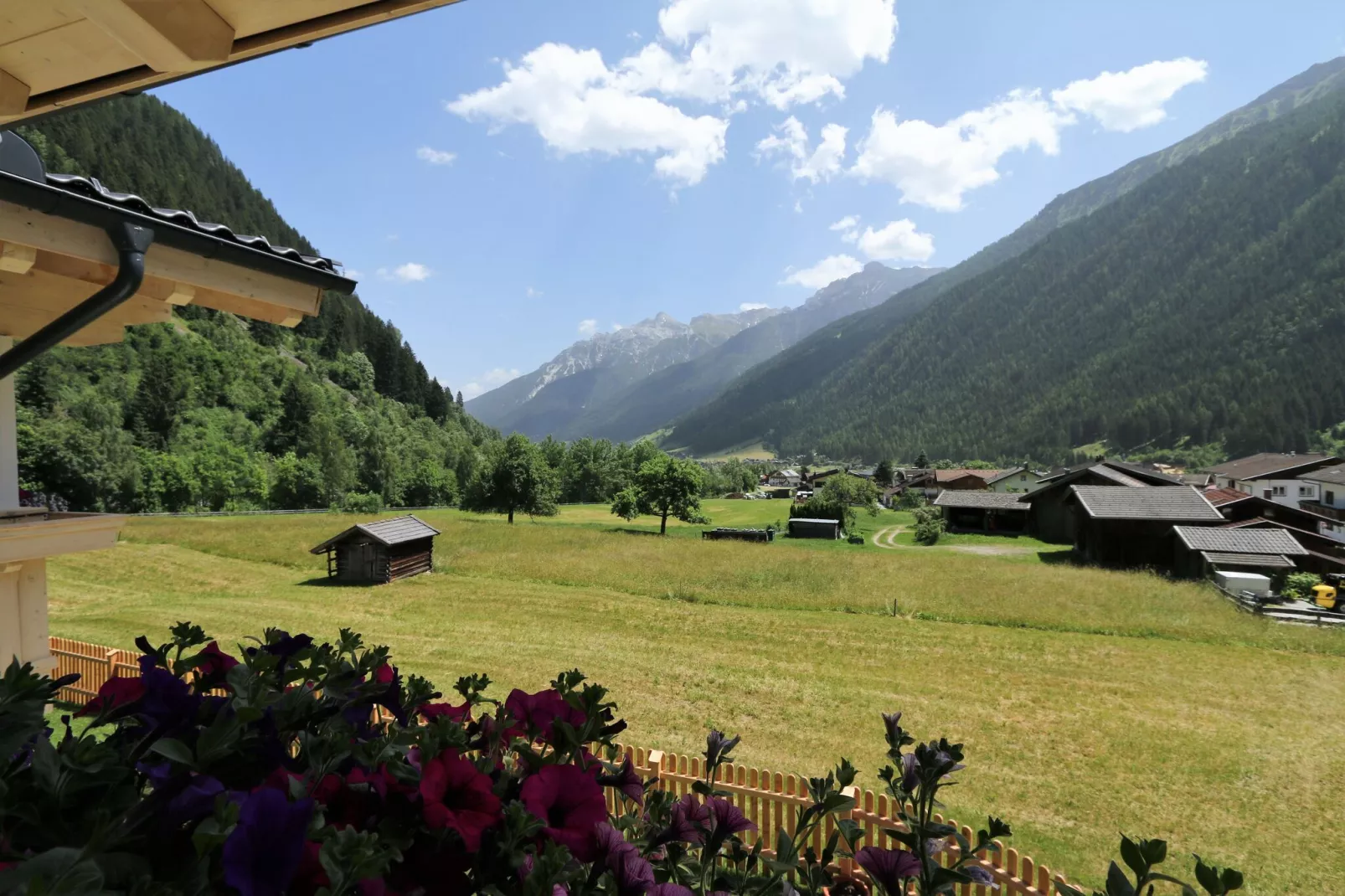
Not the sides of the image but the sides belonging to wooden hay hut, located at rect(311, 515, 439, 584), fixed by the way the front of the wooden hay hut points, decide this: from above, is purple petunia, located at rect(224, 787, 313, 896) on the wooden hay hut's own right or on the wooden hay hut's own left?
on the wooden hay hut's own left

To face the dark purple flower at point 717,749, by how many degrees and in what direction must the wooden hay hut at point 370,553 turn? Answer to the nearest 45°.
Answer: approximately 45° to its left

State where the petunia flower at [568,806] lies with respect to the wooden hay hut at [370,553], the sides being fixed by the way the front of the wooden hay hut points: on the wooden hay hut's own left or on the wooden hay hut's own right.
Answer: on the wooden hay hut's own left

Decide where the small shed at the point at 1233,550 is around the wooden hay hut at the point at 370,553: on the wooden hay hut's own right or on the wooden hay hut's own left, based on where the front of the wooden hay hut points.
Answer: on the wooden hay hut's own left

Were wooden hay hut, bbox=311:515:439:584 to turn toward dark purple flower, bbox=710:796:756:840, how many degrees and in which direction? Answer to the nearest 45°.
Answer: approximately 45° to its left

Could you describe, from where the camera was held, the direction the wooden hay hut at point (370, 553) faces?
facing the viewer and to the left of the viewer

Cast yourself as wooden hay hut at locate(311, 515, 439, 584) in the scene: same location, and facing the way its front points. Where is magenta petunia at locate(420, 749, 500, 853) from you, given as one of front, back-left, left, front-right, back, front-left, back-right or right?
front-left

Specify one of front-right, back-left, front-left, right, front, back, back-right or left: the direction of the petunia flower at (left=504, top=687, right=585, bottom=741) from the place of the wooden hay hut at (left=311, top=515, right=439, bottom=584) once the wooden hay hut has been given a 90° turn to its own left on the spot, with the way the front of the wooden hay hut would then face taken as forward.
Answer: front-right

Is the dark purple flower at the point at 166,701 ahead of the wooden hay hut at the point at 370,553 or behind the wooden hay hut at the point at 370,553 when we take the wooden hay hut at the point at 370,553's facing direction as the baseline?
ahead

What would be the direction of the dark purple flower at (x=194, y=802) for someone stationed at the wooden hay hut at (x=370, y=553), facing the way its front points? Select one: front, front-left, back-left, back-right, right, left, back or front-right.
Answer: front-left

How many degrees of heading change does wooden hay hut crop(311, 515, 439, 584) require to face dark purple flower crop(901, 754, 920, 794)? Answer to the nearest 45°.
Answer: approximately 45° to its left
